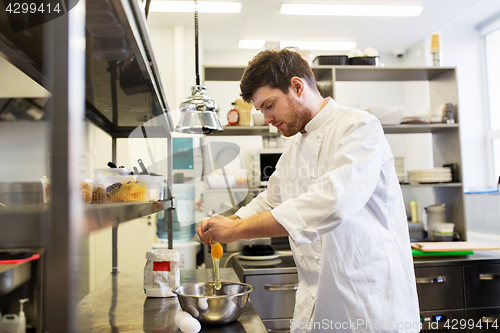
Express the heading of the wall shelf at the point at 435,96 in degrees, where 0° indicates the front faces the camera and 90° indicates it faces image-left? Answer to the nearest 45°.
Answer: approximately 0°

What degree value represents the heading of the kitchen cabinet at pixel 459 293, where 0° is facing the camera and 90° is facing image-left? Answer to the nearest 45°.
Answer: approximately 0°

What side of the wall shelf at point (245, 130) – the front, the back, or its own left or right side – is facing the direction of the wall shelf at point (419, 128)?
left

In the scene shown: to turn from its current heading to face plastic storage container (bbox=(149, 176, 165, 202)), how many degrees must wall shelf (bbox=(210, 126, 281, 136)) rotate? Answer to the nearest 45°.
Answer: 0° — it already faces it

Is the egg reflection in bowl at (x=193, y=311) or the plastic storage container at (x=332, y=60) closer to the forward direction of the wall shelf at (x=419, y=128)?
the egg reflection in bowl

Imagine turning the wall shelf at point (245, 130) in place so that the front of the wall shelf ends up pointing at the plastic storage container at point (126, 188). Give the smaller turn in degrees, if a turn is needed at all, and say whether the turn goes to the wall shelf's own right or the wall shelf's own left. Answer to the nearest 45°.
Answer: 0° — it already faces it

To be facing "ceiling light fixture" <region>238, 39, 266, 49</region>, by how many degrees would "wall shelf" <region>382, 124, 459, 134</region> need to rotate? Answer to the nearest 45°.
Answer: approximately 135° to its right
